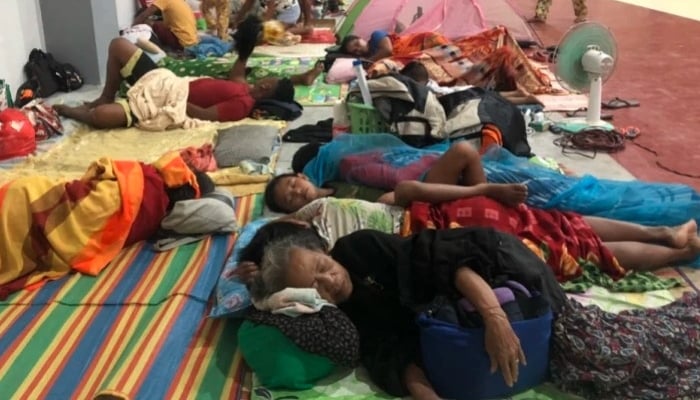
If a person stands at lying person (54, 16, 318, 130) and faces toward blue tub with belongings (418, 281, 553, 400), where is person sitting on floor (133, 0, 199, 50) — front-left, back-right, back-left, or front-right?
back-left

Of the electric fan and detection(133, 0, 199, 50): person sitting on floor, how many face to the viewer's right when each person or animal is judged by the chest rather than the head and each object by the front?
0

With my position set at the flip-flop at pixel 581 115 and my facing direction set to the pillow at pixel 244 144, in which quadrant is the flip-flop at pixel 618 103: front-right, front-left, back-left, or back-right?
back-right

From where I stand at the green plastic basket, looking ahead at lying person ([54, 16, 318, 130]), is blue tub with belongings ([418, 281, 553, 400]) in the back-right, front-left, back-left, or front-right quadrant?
back-left

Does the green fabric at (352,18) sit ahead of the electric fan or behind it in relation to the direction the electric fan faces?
ahead
